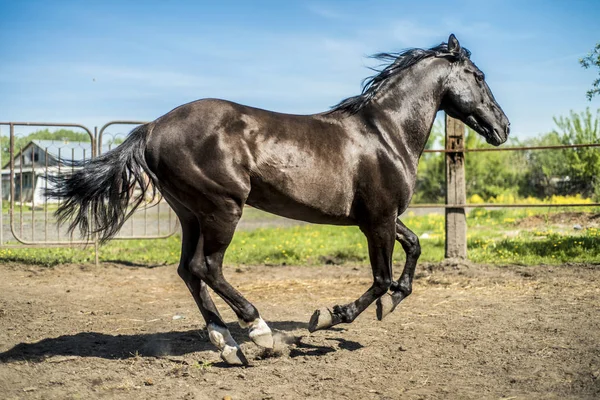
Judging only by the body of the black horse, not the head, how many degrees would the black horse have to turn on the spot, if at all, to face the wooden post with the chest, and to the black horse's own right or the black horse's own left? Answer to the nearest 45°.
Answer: approximately 45° to the black horse's own left

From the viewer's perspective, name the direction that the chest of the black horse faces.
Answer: to the viewer's right

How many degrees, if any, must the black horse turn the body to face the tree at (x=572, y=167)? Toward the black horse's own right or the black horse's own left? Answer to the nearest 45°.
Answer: approximately 45° to the black horse's own left
